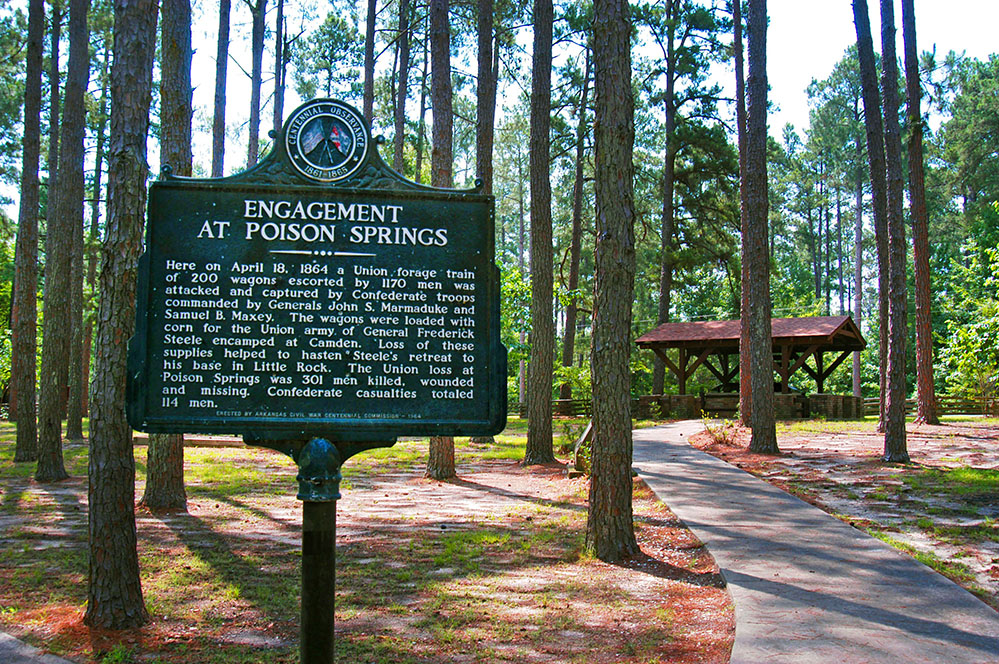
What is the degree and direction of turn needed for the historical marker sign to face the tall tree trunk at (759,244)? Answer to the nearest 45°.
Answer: approximately 135° to its left

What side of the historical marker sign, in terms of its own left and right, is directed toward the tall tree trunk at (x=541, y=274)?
back

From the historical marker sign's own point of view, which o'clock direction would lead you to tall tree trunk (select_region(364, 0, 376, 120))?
The tall tree trunk is roughly at 6 o'clock from the historical marker sign.

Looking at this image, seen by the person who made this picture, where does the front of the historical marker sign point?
facing the viewer

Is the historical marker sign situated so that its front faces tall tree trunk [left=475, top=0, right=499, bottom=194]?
no

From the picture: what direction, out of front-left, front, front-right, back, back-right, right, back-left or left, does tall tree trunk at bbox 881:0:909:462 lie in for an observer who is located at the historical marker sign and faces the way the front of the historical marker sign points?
back-left

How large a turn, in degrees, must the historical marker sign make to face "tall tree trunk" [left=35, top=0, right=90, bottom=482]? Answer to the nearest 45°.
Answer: approximately 180°

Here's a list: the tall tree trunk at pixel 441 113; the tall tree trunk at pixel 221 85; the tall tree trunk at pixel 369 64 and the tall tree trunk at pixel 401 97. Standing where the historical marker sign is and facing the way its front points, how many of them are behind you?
4

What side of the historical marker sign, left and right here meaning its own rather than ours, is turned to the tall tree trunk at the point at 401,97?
back

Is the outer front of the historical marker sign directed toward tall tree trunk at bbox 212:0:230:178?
no

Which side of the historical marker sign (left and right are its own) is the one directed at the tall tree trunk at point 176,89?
back

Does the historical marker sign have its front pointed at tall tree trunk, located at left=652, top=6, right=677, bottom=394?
no

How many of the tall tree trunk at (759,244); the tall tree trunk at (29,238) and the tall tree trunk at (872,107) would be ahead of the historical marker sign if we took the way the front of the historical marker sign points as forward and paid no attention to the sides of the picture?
0

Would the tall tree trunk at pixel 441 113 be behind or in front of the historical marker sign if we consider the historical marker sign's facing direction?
behind

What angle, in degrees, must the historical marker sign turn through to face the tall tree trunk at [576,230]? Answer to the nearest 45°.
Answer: approximately 180°

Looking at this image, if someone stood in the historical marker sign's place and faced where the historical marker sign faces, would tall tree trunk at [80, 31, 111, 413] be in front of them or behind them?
behind

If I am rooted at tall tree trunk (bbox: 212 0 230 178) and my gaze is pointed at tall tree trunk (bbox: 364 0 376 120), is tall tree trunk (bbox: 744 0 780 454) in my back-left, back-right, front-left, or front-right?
back-right

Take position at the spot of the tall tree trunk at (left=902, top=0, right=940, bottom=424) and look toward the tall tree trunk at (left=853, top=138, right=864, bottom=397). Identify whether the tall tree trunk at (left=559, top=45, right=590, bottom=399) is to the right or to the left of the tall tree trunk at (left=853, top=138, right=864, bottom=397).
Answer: left

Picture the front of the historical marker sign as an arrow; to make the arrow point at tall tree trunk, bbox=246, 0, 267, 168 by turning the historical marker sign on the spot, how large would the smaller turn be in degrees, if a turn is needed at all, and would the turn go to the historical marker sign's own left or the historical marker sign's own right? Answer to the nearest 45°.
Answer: approximately 180°
